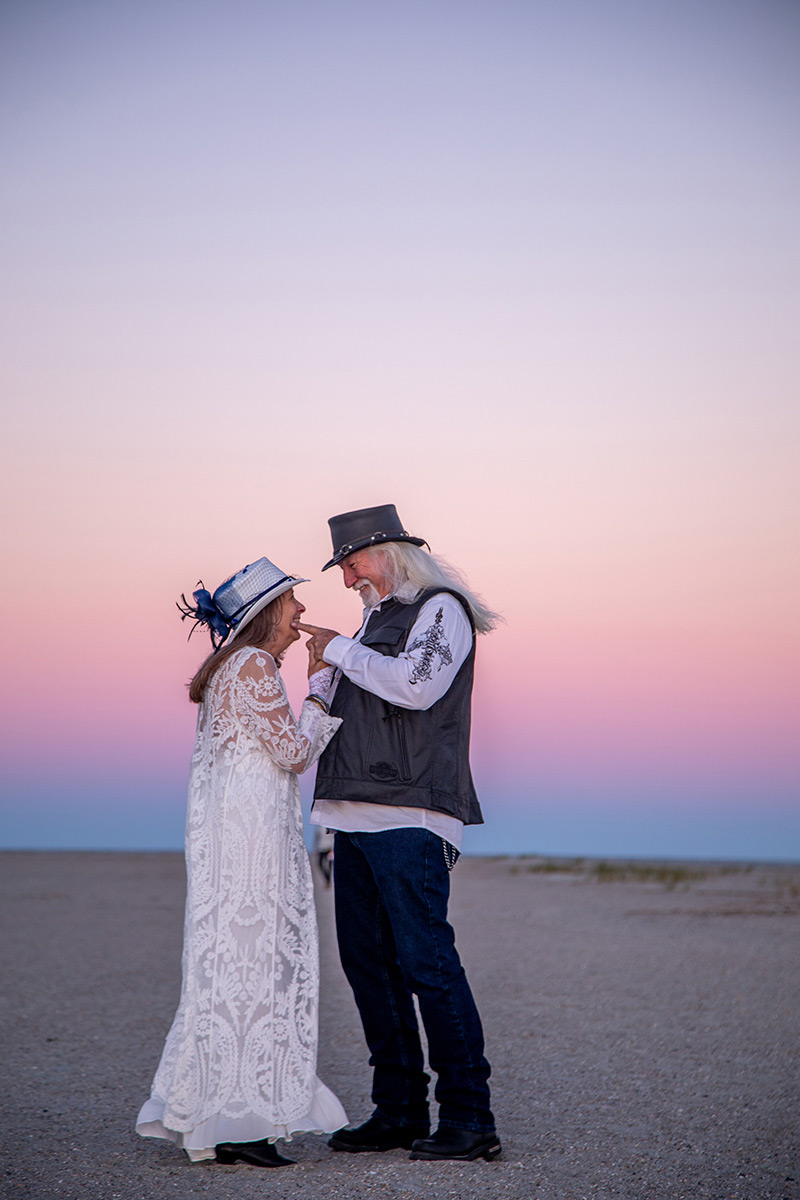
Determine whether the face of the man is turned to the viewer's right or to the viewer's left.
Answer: to the viewer's left

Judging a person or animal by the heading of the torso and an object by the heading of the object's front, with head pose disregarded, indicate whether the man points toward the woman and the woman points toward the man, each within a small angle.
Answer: yes

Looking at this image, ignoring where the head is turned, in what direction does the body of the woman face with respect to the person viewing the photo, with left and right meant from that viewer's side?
facing to the right of the viewer

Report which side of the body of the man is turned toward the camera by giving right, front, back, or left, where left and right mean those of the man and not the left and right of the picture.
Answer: left

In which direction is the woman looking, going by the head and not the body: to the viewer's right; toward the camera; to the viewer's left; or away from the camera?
to the viewer's right

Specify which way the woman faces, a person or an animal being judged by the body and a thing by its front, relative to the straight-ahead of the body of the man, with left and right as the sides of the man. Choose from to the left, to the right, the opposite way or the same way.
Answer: the opposite way
